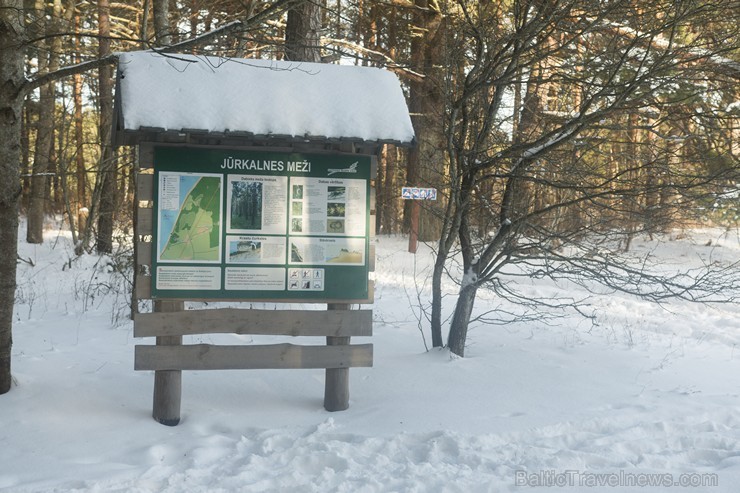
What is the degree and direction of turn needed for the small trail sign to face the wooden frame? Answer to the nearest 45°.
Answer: approximately 45° to its right

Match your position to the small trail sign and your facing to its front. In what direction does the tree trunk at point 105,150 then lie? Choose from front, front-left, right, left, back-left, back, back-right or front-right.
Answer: back-right

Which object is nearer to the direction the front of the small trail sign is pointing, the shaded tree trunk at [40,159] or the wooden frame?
the wooden frame

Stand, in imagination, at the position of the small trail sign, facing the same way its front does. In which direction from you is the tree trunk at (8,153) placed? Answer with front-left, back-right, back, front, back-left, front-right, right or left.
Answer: front-right

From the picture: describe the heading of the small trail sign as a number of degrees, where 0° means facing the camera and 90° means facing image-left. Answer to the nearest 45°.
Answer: approximately 0°

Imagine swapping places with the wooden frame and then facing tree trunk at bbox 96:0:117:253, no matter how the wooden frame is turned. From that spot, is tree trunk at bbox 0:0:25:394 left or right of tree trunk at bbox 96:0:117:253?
left

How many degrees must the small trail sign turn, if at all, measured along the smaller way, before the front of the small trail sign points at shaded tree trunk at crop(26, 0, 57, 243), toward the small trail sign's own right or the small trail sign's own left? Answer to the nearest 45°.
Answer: approximately 135° to the small trail sign's own right
